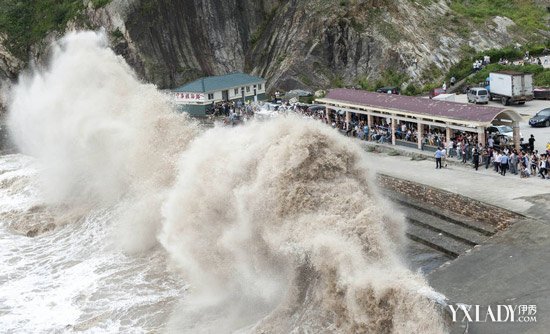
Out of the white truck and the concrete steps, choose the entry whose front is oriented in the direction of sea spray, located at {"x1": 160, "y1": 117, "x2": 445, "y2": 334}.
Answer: the concrete steps

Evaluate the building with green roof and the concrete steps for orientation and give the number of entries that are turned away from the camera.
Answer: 0

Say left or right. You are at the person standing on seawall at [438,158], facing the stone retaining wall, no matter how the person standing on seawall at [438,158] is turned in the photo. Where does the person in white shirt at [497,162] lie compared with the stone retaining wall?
left
